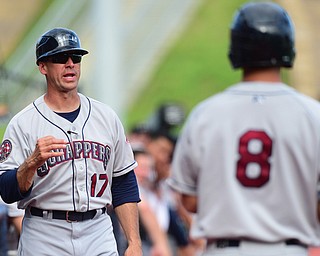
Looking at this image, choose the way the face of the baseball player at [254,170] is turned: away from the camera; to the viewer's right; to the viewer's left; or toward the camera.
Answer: away from the camera

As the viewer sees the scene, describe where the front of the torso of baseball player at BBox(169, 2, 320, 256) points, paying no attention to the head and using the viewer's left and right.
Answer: facing away from the viewer

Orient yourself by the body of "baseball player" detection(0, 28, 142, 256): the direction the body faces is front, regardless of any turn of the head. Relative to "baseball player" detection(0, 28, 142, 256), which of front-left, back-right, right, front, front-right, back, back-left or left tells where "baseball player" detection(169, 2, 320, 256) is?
front-left

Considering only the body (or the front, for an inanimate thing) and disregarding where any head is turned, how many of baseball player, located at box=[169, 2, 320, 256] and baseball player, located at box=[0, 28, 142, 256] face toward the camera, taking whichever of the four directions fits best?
1

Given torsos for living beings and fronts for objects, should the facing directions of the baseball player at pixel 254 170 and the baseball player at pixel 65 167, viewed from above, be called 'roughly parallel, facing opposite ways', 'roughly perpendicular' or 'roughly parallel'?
roughly parallel, facing opposite ways

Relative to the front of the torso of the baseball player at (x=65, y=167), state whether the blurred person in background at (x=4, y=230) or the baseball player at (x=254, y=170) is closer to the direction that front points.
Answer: the baseball player

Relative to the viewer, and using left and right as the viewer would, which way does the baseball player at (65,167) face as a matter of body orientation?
facing the viewer

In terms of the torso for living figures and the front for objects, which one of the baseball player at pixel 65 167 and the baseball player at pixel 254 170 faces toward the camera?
the baseball player at pixel 65 167

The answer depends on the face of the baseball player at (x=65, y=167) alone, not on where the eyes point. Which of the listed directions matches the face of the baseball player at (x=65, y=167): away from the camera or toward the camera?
toward the camera

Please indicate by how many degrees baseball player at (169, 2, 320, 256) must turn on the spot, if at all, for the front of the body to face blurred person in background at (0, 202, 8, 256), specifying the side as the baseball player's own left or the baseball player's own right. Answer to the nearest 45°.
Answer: approximately 45° to the baseball player's own left
